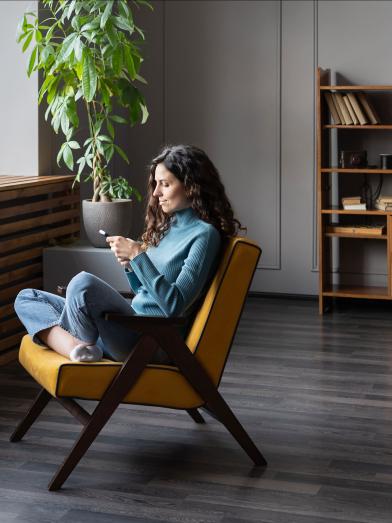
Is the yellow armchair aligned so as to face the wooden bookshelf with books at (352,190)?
no

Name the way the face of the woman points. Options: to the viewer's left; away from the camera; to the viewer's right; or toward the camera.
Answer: to the viewer's left

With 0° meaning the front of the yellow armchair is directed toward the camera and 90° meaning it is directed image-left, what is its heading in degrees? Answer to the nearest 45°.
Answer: approximately 90°

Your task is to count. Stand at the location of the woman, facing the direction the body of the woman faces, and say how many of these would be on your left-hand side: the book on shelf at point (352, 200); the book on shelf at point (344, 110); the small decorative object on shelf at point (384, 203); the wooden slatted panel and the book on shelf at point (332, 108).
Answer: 0

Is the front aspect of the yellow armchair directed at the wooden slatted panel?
no

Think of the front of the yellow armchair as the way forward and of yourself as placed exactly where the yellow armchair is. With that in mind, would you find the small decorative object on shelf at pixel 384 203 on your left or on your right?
on your right

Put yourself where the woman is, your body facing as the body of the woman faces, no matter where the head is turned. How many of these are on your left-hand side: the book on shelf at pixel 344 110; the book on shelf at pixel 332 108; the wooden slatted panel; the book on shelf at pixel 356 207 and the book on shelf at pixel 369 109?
0

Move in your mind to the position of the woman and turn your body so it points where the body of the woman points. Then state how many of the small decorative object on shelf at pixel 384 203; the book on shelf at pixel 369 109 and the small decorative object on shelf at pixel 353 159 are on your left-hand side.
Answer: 0

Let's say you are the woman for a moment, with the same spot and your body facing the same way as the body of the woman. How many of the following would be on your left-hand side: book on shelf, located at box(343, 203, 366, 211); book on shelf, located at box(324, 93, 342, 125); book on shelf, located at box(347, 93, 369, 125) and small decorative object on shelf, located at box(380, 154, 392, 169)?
0

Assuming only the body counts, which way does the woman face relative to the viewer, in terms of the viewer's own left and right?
facing to the left of the viewer

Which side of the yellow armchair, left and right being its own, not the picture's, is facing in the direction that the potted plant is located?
right

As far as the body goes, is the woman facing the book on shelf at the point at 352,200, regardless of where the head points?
no

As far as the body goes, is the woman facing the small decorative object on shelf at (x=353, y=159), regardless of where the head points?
no
